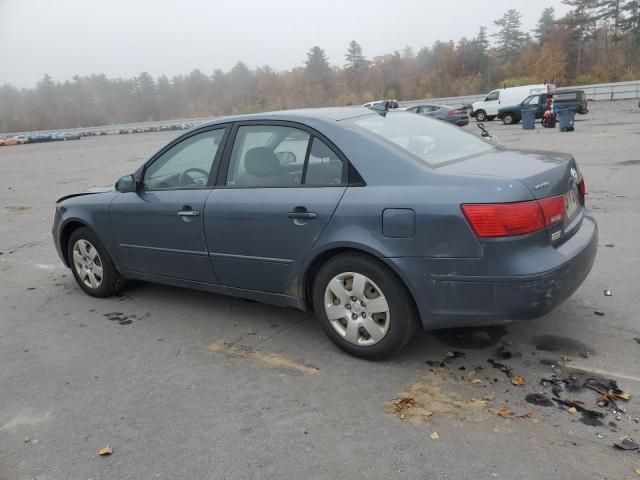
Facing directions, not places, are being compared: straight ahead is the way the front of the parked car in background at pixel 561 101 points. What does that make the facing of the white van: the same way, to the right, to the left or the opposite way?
the same way

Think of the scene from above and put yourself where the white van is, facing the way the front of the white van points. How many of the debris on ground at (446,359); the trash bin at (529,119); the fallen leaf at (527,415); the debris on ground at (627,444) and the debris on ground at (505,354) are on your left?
5

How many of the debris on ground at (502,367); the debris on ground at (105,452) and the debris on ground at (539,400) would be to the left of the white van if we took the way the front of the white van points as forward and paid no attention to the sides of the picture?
3

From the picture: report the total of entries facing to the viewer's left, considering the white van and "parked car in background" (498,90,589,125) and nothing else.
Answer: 2

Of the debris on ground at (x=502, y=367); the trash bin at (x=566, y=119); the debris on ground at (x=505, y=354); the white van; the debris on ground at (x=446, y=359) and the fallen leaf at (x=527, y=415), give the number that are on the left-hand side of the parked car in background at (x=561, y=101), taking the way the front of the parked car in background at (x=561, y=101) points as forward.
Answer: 5

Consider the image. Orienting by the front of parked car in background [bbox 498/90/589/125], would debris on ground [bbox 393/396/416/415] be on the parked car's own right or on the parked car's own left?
on the parked car's own left

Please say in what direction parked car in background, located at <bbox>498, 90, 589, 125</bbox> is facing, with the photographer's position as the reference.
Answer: facing to the left of the viewer

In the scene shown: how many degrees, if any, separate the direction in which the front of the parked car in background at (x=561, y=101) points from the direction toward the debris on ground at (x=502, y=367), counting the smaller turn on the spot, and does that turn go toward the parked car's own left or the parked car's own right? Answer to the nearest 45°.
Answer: approximately 90° to the parked car's own left

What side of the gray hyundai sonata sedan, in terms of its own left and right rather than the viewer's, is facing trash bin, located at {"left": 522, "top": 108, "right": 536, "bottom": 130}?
right

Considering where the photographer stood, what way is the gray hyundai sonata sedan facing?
facing away from the viewer and to the left of the viewer

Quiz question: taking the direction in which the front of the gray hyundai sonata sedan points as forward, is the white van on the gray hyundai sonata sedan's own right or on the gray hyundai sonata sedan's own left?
on the gray hyundai sonata sedan's own right

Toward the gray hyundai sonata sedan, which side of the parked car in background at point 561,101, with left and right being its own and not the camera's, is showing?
left

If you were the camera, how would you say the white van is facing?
facing to the left of the viewer

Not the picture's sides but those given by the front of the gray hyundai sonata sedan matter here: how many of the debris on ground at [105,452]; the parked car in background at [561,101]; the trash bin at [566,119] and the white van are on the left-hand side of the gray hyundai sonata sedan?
1
